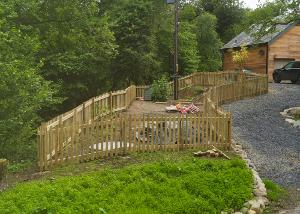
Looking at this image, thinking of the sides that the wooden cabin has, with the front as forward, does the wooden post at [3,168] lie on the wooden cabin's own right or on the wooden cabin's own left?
on the wooden cabin's own right

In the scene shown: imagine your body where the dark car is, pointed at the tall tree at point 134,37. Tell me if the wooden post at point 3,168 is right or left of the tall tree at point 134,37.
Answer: left

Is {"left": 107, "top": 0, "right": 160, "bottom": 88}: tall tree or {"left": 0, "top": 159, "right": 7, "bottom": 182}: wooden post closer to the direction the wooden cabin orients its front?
the wooden post

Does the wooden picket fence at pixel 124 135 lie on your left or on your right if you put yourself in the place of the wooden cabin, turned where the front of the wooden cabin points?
on your right

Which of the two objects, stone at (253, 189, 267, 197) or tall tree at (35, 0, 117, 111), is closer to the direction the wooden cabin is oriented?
the stone

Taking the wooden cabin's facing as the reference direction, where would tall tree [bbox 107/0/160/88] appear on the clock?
The tall tree is roughly at 3 o'clock from the wooden cabin.
